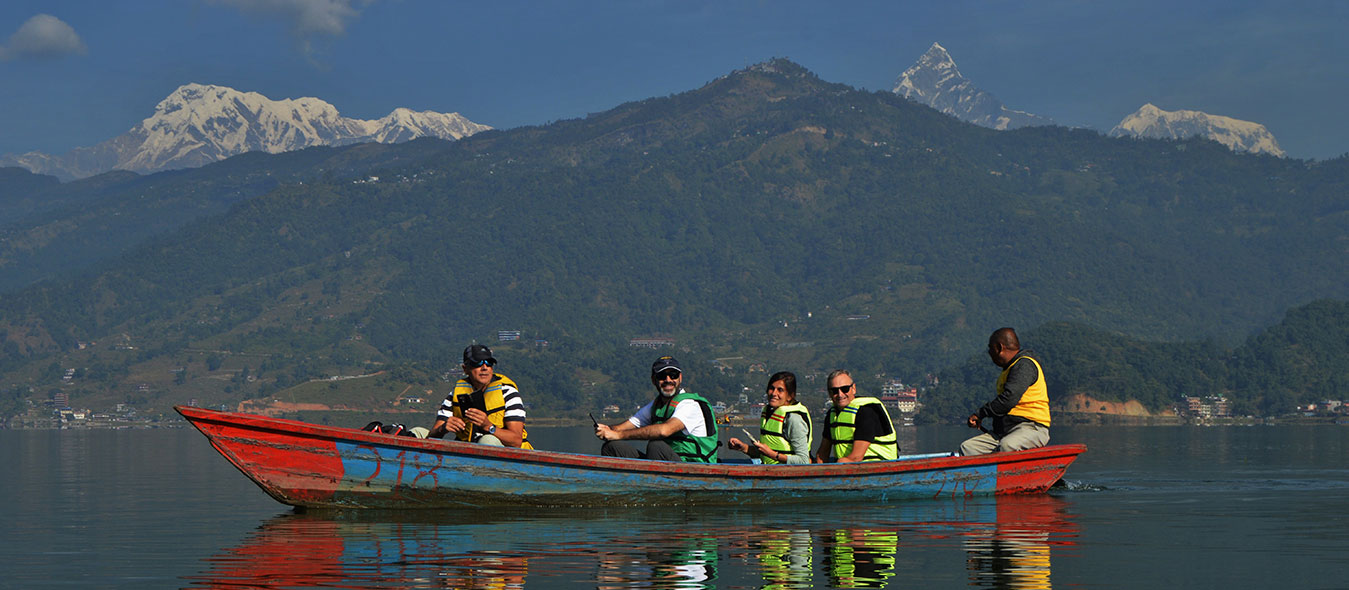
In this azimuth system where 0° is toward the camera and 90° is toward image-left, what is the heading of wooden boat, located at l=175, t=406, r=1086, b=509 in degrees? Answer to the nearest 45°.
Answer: approximately 90°

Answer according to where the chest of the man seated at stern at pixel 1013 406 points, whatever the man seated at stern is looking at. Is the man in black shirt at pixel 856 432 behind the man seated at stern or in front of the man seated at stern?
in front

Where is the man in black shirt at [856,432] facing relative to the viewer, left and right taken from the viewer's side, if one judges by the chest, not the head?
facing the viewer and to the left of the viewer

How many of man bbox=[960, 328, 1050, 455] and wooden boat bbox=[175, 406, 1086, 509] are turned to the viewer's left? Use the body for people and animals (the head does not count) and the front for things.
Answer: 2

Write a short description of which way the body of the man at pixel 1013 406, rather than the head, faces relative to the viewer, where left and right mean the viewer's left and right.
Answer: facing to the left of the viewer

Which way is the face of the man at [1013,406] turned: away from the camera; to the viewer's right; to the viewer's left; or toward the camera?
to the viewer's left
